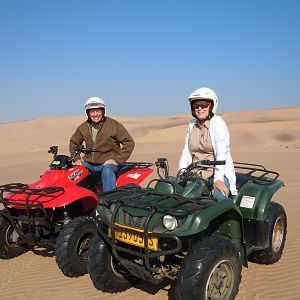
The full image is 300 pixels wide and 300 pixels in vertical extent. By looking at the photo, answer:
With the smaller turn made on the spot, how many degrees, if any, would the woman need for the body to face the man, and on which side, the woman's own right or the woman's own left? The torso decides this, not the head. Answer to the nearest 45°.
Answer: approximately 90° to the woman's own right

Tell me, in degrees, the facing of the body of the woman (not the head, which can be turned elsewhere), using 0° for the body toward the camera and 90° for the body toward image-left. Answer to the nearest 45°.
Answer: approximately 45°

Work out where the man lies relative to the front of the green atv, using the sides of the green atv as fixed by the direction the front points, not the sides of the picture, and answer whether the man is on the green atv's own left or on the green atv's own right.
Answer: on the green atv's own right

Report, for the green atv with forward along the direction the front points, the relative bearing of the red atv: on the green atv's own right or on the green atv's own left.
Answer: on the green atv's own right
